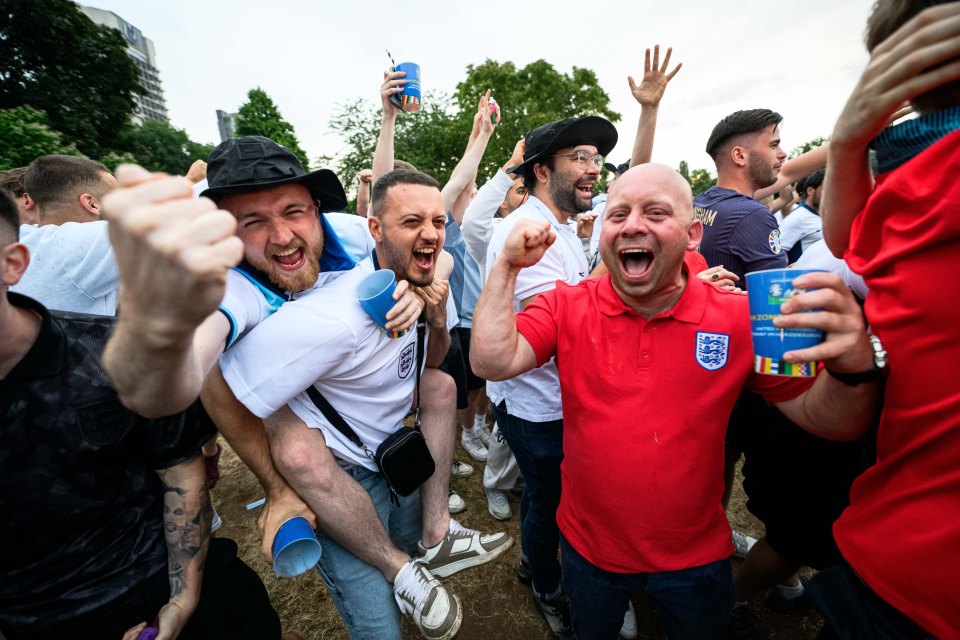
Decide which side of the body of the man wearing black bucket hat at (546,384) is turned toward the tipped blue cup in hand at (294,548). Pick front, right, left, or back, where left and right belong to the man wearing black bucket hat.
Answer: right

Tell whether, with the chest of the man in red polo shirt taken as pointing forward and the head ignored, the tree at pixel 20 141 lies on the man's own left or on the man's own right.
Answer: on the man's own right

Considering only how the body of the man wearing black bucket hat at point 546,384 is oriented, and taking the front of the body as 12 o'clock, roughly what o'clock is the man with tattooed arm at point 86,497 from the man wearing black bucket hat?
The man with tattooed arm is roughly at 3 o'clock from the man wearing black bucket hat.

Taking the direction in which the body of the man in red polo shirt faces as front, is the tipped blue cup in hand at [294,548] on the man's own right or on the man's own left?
on the man's own right

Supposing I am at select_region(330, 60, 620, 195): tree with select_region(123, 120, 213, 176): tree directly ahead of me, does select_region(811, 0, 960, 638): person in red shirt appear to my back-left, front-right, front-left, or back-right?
back-left

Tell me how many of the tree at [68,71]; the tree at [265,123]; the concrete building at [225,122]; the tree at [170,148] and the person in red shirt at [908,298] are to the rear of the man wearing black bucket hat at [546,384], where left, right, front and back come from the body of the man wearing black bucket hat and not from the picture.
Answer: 4

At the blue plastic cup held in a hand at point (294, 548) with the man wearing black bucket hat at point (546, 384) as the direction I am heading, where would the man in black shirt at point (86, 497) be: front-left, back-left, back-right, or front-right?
back-left

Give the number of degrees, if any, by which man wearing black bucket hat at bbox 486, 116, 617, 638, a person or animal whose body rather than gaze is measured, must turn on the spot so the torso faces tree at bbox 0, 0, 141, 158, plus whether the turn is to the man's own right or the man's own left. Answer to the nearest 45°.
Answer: approximately 180°

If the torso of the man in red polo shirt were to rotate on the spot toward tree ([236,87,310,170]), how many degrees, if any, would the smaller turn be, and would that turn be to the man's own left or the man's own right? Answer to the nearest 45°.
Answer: approximately 135° to the man's own right

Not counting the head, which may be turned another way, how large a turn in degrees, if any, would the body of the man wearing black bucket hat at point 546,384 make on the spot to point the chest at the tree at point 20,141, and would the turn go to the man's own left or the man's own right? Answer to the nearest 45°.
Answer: approximately 135° to the man's own right

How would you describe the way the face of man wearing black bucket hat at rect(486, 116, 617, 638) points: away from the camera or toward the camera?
toward the camera

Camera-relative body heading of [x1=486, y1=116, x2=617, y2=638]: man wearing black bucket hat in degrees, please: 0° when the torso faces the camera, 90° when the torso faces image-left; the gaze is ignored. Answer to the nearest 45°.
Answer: approximately 315°

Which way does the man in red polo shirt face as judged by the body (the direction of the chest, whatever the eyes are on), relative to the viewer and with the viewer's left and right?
facing the viewer

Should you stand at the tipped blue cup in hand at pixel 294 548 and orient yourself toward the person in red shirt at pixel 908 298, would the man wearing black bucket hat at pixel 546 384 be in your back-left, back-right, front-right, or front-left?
front-left

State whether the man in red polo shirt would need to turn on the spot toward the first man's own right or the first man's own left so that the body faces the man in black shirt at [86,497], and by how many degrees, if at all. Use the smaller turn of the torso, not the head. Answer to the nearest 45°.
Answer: approximately 45° to the first man's own right

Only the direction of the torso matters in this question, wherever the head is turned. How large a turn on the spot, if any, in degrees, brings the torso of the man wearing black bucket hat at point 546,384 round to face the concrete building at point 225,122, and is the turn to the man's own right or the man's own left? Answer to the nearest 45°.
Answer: approximately 180°

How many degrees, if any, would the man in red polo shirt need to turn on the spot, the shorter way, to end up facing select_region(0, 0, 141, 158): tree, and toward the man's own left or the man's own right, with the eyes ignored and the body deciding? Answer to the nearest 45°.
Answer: approximately 90° to the man's own right

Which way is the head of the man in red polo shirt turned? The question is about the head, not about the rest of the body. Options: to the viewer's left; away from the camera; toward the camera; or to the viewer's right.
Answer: toward the camera

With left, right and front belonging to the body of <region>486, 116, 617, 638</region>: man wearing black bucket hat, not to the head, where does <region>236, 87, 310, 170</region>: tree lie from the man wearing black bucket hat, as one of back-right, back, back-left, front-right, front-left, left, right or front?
back

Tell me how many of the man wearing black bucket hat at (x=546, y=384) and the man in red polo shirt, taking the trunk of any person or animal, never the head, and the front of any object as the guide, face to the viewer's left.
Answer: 0
